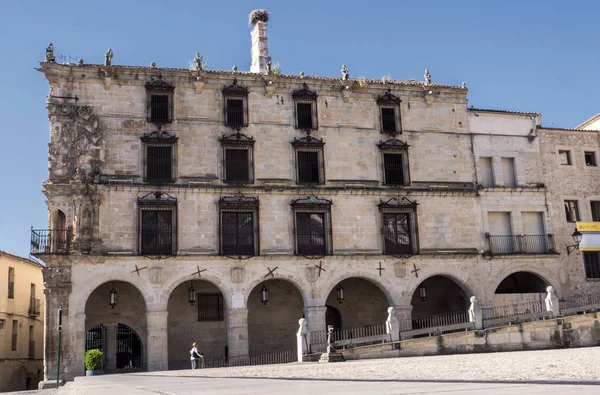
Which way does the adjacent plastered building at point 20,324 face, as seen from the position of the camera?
facing the viewer and to the right of the viewer

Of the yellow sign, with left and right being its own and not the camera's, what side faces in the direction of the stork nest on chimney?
right

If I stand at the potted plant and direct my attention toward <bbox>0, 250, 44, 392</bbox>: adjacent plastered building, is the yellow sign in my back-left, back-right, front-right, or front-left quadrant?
back-right

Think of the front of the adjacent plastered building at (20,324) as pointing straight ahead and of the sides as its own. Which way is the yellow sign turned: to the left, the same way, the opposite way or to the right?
to the right

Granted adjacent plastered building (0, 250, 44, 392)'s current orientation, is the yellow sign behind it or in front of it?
in front

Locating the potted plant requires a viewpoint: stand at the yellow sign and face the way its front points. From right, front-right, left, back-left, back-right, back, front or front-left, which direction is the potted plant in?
front-right

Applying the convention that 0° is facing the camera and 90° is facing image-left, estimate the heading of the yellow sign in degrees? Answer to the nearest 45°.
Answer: approximately 0°

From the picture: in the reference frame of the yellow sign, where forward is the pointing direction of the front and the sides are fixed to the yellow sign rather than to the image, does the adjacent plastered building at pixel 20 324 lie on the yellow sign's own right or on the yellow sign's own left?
on the yellow sign's own right

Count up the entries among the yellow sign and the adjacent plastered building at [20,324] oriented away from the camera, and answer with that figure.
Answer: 0

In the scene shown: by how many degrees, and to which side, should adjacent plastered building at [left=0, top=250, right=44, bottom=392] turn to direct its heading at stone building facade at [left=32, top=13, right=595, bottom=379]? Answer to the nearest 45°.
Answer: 0° — it already faces it
